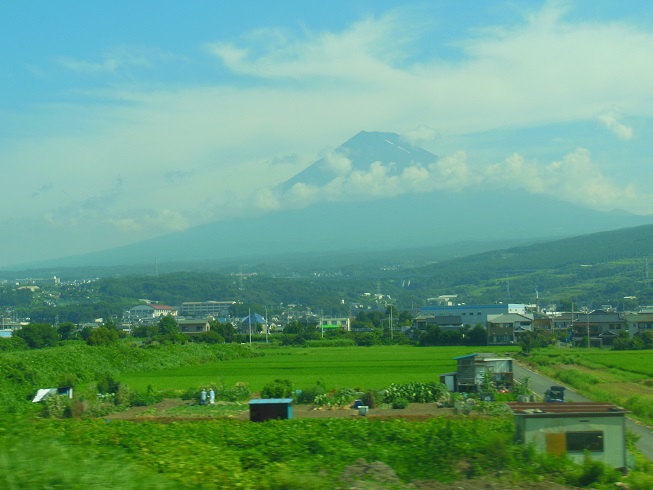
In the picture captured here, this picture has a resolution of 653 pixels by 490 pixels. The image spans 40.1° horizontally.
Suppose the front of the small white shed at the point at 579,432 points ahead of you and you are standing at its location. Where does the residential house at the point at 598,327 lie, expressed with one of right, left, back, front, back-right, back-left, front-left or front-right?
back

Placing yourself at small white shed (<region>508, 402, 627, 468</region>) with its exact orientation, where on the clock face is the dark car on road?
The dark car on road is roughly at 6 o'clock from the small white shed.

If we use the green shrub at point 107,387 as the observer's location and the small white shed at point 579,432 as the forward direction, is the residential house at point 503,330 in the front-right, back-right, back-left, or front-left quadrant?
back-left

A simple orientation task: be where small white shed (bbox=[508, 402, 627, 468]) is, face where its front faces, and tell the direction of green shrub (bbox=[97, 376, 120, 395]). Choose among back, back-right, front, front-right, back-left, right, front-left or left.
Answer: back-right

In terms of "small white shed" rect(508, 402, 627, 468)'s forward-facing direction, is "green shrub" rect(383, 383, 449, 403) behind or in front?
behind

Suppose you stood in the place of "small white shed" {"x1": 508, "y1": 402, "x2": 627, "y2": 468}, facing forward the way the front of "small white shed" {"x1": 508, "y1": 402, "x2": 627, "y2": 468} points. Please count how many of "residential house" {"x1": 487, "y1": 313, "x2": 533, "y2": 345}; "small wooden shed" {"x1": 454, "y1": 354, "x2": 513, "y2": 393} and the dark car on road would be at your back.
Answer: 3

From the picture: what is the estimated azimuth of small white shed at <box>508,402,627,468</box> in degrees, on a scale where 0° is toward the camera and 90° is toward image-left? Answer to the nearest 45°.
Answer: approximately 0°

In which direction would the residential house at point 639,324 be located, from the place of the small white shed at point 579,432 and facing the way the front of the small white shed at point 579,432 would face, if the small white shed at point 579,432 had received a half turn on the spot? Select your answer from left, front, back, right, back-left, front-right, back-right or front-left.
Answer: front

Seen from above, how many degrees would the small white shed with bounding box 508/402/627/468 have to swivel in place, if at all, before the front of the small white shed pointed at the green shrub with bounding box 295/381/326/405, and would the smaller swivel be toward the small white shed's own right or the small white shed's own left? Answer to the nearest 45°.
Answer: approximately 135° to the small white shed's own right

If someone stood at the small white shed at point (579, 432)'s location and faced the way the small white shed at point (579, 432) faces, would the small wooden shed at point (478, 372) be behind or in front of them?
behind

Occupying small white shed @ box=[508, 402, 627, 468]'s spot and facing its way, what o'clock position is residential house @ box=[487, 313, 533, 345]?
The residential house is roughly at 6 o'clock from the small white shed.

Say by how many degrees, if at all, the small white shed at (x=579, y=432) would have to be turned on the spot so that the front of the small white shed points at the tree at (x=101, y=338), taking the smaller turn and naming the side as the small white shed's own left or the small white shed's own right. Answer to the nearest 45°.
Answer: approximately 135° to the small white shed's own right

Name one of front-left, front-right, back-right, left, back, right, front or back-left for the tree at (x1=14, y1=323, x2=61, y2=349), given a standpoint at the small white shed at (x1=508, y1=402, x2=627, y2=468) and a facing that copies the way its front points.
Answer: back-right

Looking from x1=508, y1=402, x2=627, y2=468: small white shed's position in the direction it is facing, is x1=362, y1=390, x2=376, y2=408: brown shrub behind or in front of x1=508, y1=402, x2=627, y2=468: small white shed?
behind

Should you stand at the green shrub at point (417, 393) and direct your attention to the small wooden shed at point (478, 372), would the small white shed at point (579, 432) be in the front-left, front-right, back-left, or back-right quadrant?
back-right
